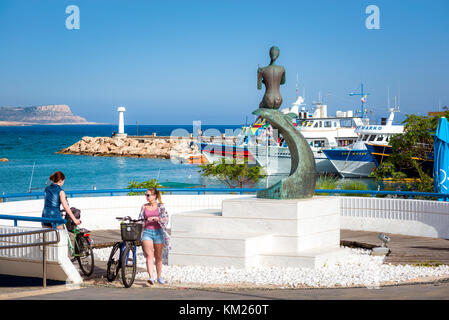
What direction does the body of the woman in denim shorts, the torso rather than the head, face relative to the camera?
toward the camera

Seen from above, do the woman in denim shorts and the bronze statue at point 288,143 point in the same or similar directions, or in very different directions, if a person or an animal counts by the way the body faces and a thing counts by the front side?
very different directions

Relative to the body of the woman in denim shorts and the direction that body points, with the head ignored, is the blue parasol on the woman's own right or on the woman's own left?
on the woman's own left

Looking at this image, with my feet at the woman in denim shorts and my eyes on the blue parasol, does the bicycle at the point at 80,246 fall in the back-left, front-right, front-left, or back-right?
back-left

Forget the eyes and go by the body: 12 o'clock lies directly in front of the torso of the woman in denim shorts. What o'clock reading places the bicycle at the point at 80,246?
The bicycle is roughly at 4 o'clock from the woman in denim shorts.

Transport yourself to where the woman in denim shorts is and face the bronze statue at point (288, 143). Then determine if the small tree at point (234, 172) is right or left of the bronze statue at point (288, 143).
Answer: left

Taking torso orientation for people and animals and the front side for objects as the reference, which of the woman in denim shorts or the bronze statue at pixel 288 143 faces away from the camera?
the bronze statue

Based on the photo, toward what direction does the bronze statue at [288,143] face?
away from the camera

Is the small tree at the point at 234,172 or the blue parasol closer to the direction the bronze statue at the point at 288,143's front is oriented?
the small tree

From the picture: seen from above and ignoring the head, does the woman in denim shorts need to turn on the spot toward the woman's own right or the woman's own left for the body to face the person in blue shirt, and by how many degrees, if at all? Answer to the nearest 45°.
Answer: approximately 135° to the woman's own right

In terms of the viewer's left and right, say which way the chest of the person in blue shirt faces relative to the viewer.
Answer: facing away from the viewer and to the right of the viewer

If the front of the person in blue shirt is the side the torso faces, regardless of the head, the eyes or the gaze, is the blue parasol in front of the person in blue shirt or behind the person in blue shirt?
in front

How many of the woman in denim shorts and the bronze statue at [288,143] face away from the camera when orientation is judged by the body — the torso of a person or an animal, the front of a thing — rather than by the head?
1

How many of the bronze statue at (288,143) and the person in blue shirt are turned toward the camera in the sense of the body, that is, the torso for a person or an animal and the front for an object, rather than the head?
0

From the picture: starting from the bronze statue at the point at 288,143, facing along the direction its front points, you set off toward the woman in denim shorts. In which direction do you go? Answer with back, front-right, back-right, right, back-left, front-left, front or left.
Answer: back-left
